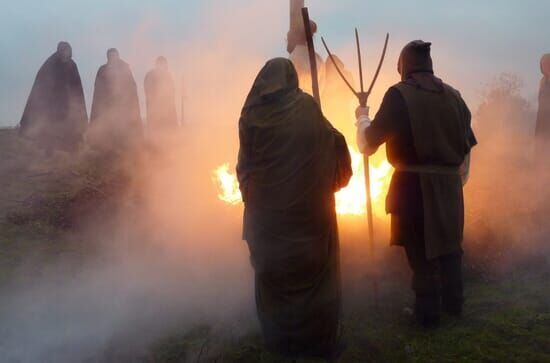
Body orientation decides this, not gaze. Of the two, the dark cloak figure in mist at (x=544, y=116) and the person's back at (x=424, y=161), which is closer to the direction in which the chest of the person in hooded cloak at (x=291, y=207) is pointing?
the dark cloak figure in mist

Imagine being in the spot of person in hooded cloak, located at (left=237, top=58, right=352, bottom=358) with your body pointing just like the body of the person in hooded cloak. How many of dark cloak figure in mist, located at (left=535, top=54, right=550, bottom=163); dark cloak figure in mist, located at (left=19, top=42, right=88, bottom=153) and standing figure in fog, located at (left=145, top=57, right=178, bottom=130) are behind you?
0

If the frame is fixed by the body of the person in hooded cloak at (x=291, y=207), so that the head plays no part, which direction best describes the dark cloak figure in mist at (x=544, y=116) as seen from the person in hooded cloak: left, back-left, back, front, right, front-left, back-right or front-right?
front-right

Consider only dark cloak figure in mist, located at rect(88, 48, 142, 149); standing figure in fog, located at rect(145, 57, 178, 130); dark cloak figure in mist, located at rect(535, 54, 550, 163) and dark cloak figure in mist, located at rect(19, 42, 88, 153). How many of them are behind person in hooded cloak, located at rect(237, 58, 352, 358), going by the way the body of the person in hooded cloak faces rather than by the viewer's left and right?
0

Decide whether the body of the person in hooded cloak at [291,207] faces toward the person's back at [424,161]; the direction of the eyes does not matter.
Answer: no

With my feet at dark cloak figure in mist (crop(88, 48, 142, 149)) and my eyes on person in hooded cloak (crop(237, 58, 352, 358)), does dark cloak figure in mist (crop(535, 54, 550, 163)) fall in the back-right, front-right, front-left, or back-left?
front-left

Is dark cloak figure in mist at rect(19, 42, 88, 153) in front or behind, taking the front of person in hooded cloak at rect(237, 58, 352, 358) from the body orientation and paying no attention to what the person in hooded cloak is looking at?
in front

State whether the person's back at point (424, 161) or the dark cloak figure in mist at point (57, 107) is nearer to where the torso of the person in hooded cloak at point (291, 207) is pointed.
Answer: the dark cloak figure in mist

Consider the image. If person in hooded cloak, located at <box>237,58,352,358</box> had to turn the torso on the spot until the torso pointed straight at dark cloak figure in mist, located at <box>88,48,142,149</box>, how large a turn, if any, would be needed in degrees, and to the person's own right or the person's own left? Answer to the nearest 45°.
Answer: approximately 45° to the person's own left

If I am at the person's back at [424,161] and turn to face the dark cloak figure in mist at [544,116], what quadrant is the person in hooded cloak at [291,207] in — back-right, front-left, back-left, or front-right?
back-left

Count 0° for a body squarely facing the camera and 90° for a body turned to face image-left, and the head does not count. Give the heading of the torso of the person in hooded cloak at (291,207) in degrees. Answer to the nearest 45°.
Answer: approximately 180°

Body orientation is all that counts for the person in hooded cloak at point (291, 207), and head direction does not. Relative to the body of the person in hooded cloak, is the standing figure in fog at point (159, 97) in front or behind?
in front
